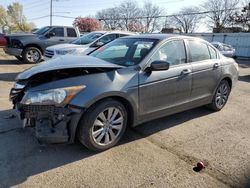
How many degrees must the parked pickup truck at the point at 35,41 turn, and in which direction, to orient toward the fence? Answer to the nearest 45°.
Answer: approximately 180°

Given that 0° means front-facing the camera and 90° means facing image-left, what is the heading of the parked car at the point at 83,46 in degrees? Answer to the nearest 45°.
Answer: approximately 45°

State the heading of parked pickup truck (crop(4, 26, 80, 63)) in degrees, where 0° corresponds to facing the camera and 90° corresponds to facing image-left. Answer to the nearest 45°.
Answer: approximately 45°

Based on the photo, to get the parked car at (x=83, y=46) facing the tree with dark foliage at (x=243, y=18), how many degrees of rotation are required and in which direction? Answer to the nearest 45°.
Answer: approximately 180°

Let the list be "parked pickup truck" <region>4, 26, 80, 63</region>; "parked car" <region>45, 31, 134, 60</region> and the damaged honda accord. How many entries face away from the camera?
0

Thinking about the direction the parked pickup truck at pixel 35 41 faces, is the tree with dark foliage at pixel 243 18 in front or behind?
behind

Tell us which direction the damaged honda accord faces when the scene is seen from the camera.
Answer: facing the viewer and to the left of the viewer

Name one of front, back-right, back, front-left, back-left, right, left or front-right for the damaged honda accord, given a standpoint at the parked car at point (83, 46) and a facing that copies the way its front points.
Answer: front-left

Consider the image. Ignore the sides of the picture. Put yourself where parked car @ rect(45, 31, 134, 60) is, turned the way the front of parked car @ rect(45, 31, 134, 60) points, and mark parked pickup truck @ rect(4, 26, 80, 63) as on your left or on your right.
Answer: on your right

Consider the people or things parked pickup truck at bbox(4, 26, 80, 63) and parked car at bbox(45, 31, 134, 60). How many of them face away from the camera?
0

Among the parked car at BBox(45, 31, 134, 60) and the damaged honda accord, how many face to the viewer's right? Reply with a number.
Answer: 0
